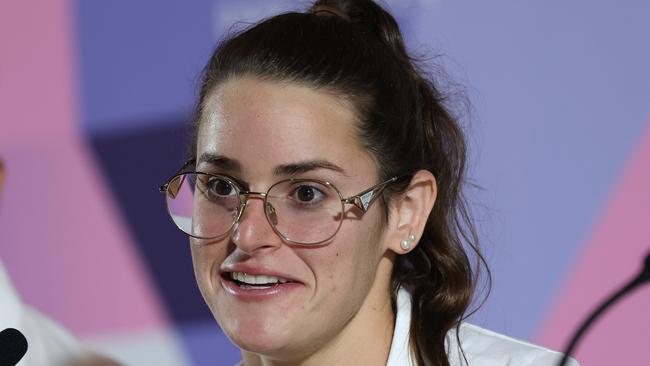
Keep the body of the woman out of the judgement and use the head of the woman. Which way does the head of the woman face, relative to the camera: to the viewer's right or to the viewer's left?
to the viewer's left

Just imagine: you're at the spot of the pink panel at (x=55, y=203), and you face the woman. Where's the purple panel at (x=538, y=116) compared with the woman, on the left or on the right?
left

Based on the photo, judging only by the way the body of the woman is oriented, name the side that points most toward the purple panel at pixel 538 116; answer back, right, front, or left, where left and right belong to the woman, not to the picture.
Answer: back

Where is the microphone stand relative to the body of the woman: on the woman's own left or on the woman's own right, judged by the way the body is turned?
on the woman's own left

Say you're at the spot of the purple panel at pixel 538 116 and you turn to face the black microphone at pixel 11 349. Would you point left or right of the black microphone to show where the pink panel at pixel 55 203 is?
right

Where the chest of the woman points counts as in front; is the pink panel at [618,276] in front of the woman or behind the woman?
behind

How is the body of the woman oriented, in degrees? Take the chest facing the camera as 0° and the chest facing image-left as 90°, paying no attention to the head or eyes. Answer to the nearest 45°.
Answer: approximately 45°

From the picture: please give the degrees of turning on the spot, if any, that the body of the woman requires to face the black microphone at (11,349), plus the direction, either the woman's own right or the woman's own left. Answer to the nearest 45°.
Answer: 0° — they already face it
